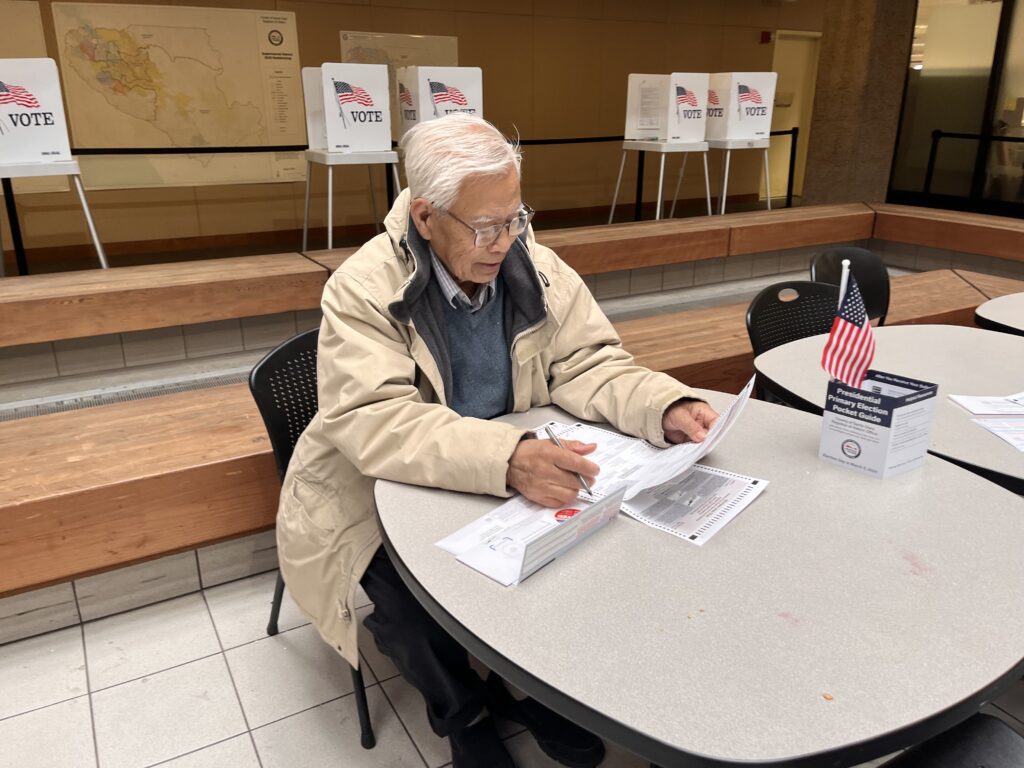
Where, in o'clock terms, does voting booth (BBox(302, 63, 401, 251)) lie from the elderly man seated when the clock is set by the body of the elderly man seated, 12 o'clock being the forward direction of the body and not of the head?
The voting booth is roughly at 7 o'clock from the elderly man seated.

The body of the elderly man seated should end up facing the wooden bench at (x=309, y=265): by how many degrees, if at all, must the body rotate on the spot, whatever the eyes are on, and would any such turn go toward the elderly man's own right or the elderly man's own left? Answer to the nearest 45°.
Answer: approximately 135° to the elderly man's own left

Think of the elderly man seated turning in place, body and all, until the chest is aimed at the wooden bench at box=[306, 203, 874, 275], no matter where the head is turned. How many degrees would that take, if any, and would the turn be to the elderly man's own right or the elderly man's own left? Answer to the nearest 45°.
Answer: approximately 135° to the elderly man's own left

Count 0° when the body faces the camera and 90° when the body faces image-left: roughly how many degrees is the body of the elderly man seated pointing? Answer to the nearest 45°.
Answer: approximately 315°

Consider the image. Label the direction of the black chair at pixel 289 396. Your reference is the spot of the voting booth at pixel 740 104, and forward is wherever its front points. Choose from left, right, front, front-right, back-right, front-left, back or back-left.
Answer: front

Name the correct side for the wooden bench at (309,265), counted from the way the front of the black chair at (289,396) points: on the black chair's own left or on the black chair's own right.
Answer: on the black chair's own left

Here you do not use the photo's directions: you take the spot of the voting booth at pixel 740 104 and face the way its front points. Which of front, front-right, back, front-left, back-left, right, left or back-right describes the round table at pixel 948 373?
front

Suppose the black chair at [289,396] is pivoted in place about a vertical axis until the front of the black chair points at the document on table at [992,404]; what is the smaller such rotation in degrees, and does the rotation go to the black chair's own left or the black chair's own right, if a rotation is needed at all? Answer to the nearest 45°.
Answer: approximately 45° to the black chair's own left

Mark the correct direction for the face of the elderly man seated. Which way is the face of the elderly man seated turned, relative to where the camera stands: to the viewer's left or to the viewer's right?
to the viewer's right

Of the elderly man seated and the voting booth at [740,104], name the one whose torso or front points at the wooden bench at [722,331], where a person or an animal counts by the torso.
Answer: the voting booth

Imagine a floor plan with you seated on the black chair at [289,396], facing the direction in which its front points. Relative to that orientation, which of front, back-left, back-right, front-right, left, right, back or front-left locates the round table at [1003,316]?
front-left

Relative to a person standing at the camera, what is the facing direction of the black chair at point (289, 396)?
facing the viewer and to the right of the viewer

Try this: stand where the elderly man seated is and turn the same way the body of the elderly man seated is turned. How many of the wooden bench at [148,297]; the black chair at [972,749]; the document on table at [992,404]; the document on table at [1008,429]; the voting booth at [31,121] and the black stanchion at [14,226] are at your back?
3

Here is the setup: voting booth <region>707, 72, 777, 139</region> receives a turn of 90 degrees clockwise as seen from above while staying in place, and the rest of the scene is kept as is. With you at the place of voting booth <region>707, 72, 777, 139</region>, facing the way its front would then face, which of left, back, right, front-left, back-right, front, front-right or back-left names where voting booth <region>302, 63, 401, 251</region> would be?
front-left
